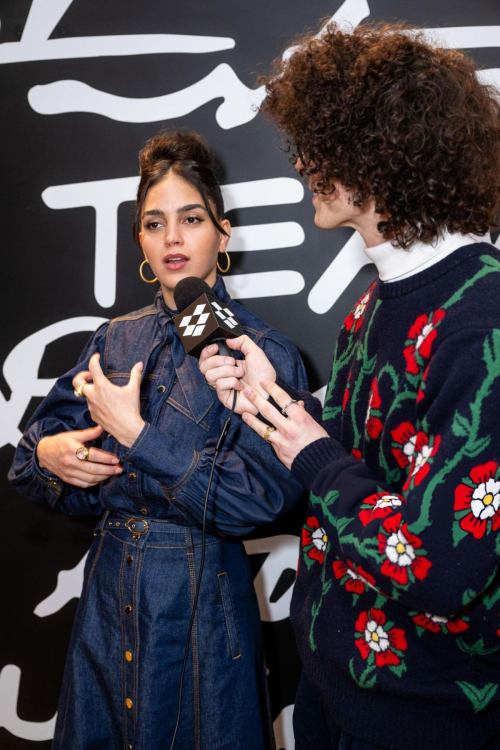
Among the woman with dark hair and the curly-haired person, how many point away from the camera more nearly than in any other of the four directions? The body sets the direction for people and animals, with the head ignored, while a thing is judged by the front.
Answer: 0

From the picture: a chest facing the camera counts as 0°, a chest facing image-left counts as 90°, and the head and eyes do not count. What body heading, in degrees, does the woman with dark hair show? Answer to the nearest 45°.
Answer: approximately 45°

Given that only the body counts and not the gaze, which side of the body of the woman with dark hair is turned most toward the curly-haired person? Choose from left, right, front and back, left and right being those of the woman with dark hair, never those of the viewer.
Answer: left

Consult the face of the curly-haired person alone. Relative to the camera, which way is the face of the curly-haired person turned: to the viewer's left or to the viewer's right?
to the viewer's left

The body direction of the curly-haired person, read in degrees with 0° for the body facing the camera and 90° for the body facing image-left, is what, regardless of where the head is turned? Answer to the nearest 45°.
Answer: approximately 90°

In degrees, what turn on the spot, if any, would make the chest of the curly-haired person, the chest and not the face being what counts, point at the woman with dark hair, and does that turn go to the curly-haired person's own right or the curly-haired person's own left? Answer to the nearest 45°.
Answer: approximately 45° to the curly-haired person's own right
